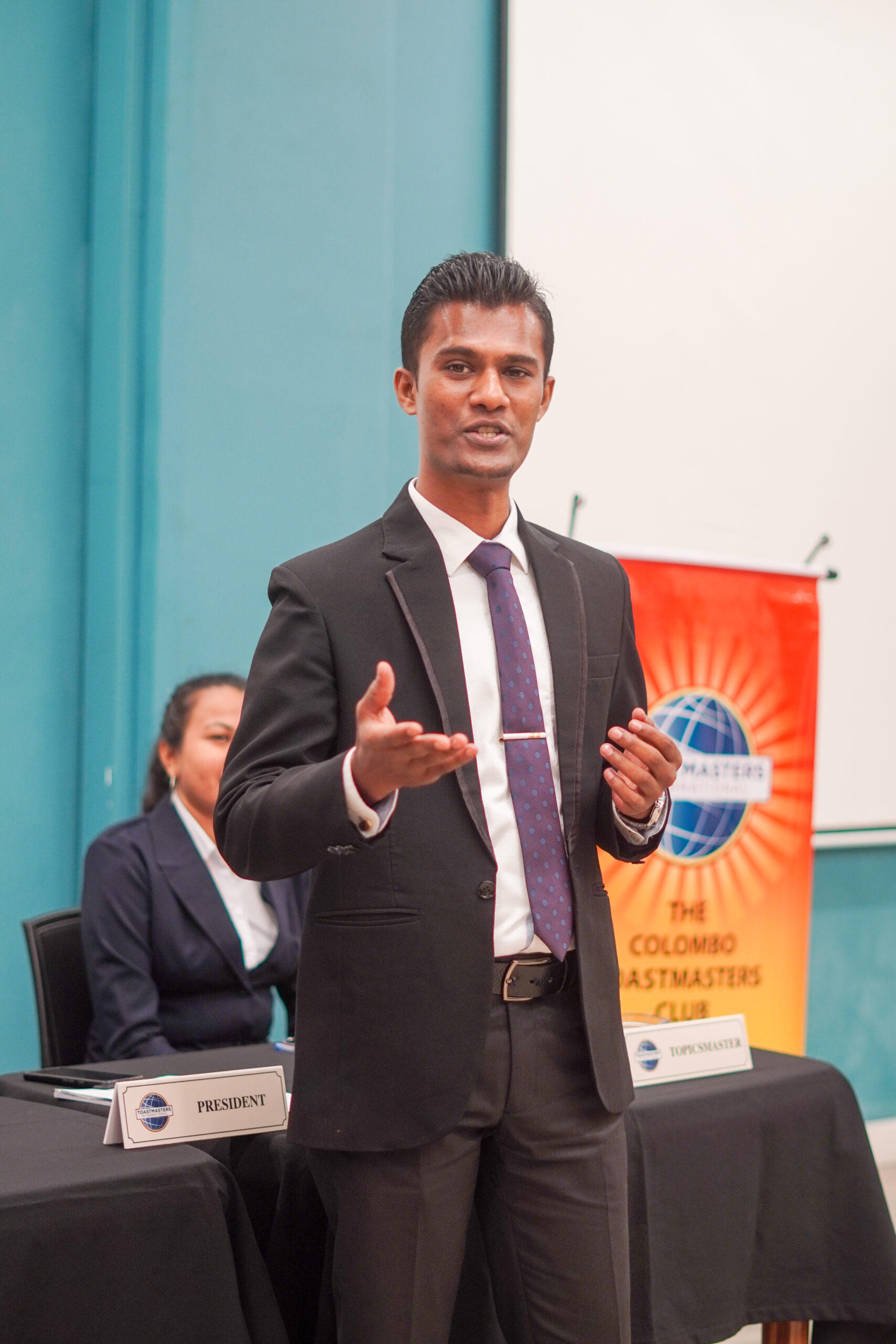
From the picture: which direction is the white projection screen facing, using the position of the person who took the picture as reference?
facing the viewer

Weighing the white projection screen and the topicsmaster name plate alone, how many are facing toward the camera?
2

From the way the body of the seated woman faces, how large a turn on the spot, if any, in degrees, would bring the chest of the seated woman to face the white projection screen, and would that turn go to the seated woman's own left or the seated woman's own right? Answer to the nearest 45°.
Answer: approximately 90° to the seated woman's own left

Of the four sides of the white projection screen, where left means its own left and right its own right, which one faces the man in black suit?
front

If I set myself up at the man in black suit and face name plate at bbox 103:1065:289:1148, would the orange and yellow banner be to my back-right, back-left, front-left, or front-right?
front-right

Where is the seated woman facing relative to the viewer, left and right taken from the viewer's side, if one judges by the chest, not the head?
facing the viewer and to the right of the viewer

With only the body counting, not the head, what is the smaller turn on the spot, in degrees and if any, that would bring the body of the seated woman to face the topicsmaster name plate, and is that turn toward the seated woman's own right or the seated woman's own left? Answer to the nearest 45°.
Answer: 0° — they already face it

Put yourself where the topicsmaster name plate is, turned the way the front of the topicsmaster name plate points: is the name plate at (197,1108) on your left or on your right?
on your right

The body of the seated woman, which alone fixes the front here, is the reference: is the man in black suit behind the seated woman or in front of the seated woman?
in front

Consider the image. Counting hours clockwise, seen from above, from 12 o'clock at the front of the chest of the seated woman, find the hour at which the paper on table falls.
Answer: The paper on table is roughly at 2 o'clock from the seated woman.

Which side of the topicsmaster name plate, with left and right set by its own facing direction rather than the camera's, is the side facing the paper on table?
right

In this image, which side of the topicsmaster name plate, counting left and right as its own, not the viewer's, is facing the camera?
front
